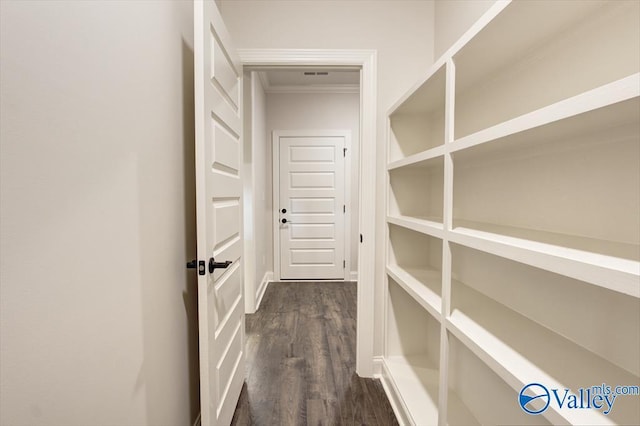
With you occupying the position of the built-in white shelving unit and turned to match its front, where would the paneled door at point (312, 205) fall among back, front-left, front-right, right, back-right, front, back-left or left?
right

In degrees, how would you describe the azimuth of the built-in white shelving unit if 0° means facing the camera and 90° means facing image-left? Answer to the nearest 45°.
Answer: approximately 45°

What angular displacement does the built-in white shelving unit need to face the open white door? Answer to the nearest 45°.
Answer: approximately 45° to its right

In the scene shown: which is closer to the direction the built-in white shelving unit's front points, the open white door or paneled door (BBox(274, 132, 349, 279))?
the open white door
